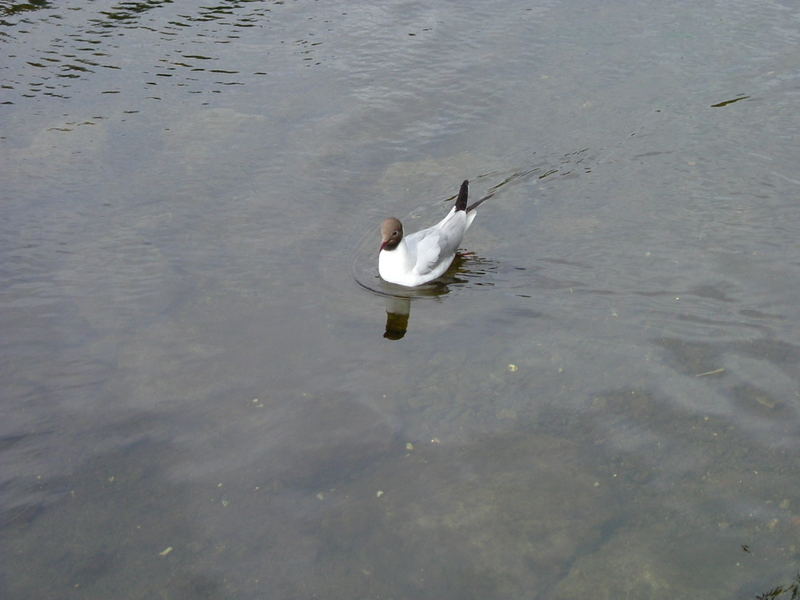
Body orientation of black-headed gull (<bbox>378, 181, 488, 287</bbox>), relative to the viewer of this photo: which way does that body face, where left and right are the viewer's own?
facing the viewer and to the left of the viewer
